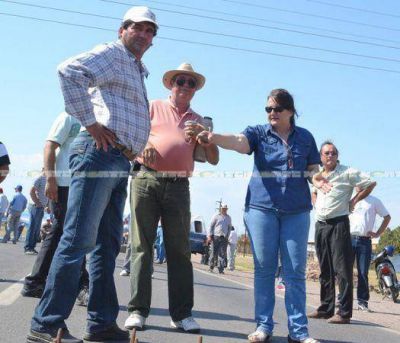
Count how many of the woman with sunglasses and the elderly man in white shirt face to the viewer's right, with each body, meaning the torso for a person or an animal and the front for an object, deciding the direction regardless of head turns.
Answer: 0

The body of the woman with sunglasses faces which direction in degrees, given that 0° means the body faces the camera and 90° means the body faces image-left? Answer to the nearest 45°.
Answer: approximately 0°

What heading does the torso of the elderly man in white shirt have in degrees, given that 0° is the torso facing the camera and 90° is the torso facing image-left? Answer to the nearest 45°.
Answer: approximately 45°

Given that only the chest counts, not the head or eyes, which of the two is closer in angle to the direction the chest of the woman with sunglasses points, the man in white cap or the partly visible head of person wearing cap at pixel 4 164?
the man in white cap

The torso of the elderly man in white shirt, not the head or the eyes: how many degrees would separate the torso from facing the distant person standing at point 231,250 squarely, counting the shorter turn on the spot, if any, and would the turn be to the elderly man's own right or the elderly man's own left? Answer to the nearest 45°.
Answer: approximately 135° to the elderly man's own right

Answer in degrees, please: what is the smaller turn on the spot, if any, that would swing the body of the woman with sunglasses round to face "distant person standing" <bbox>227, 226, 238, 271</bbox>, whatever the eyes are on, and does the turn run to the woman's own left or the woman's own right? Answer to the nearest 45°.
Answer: approximately 180°

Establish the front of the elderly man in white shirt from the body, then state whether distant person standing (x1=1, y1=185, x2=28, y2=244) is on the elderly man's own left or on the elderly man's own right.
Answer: on the elderly man's own right

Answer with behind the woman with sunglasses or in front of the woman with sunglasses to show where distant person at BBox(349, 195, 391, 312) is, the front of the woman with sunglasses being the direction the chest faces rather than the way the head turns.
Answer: behind

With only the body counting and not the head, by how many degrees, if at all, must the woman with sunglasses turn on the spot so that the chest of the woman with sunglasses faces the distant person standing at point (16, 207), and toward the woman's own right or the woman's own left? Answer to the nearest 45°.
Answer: approximately 135° to the woman's own right

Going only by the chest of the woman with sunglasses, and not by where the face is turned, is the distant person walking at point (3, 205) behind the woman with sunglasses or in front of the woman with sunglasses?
behind

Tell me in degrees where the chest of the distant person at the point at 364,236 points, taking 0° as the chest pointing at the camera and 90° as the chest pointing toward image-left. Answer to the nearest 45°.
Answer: approximately 45°

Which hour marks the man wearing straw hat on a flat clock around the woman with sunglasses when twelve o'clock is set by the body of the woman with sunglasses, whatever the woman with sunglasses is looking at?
The man wearing straw hat is roughly at 3 o'clock from the woman with sunglasses.
